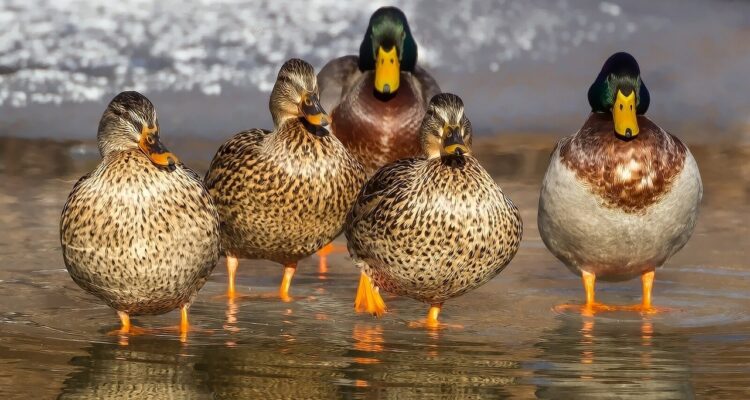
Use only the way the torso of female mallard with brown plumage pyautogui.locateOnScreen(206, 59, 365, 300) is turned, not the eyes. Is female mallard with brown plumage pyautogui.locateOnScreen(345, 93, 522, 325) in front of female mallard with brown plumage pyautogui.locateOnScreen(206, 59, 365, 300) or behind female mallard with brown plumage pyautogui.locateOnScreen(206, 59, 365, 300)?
in front

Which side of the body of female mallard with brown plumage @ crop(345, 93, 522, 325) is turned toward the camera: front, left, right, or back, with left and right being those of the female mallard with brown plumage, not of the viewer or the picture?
front

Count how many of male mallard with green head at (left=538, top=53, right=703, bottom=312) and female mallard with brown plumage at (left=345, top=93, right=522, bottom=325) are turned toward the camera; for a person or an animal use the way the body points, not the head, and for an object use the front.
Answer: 2

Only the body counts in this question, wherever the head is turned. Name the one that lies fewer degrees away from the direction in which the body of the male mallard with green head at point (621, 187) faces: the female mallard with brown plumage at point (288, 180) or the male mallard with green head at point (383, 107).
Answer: the female mallard with brown plumage

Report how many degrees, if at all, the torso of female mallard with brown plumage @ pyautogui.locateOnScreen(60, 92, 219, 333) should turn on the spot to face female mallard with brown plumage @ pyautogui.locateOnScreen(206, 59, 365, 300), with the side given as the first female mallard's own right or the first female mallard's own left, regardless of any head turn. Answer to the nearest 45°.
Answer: approximately 135° to the first female mallard's own left

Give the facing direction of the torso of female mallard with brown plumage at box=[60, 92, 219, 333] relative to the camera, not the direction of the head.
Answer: toward the camera

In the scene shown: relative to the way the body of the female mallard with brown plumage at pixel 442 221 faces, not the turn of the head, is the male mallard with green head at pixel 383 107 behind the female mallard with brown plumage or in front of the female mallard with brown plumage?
behind

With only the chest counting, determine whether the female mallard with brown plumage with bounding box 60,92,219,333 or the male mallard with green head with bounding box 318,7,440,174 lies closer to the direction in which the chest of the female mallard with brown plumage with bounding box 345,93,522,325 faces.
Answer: the female mallard with brown plumage

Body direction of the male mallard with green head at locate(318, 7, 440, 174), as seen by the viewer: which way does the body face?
toward the camera

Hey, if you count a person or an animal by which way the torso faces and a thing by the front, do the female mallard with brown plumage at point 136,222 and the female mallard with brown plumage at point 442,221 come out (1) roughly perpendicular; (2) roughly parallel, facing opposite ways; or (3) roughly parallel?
roughly parallel

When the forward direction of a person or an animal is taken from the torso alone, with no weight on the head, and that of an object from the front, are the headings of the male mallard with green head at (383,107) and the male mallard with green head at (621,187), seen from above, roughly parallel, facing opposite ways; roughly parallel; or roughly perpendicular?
roughly parallel

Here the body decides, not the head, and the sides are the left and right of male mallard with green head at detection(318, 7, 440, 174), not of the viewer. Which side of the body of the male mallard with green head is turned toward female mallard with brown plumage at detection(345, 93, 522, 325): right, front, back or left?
front

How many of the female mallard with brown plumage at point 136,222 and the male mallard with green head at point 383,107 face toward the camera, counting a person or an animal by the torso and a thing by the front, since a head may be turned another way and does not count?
2
